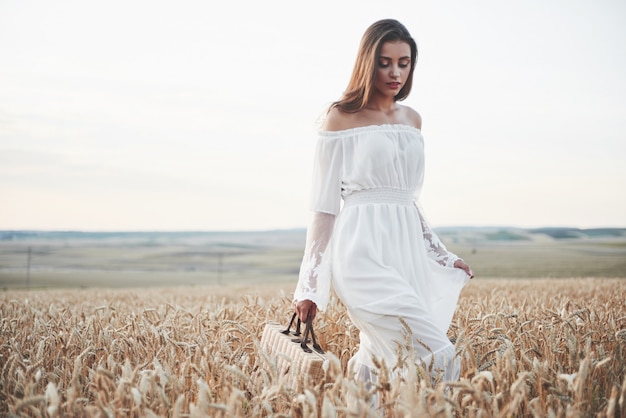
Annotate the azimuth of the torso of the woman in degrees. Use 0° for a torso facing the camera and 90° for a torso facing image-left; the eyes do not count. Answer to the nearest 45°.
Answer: approximately 315°

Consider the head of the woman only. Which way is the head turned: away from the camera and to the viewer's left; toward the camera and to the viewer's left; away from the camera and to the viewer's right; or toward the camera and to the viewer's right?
toward the camera and to the viewer's right
